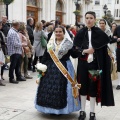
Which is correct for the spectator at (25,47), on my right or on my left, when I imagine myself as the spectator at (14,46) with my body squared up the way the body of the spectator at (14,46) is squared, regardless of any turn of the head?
on my left

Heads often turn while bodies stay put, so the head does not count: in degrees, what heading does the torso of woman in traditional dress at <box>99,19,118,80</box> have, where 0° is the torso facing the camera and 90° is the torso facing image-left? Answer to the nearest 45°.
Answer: approximately 0°

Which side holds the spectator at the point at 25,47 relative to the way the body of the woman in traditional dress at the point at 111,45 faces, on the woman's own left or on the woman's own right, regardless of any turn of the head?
on the woman's own right

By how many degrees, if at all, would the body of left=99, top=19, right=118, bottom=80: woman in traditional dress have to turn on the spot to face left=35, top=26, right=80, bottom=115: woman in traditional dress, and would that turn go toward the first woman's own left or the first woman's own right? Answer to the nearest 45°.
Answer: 0° — they already face them
